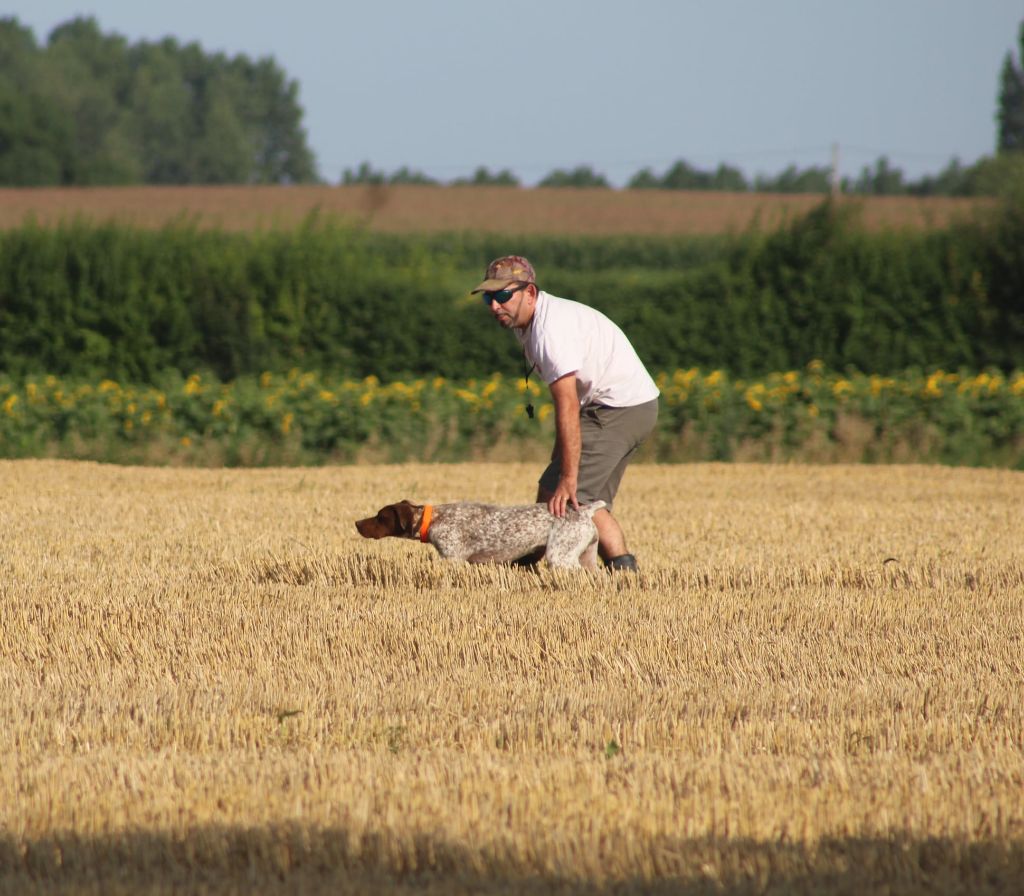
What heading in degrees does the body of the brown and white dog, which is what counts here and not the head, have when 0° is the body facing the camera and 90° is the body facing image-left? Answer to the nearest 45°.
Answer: approximately 90°

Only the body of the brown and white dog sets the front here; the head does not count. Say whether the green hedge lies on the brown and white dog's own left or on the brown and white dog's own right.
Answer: on the brown and white dog's own right

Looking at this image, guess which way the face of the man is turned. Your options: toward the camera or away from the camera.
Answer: toward the camera
